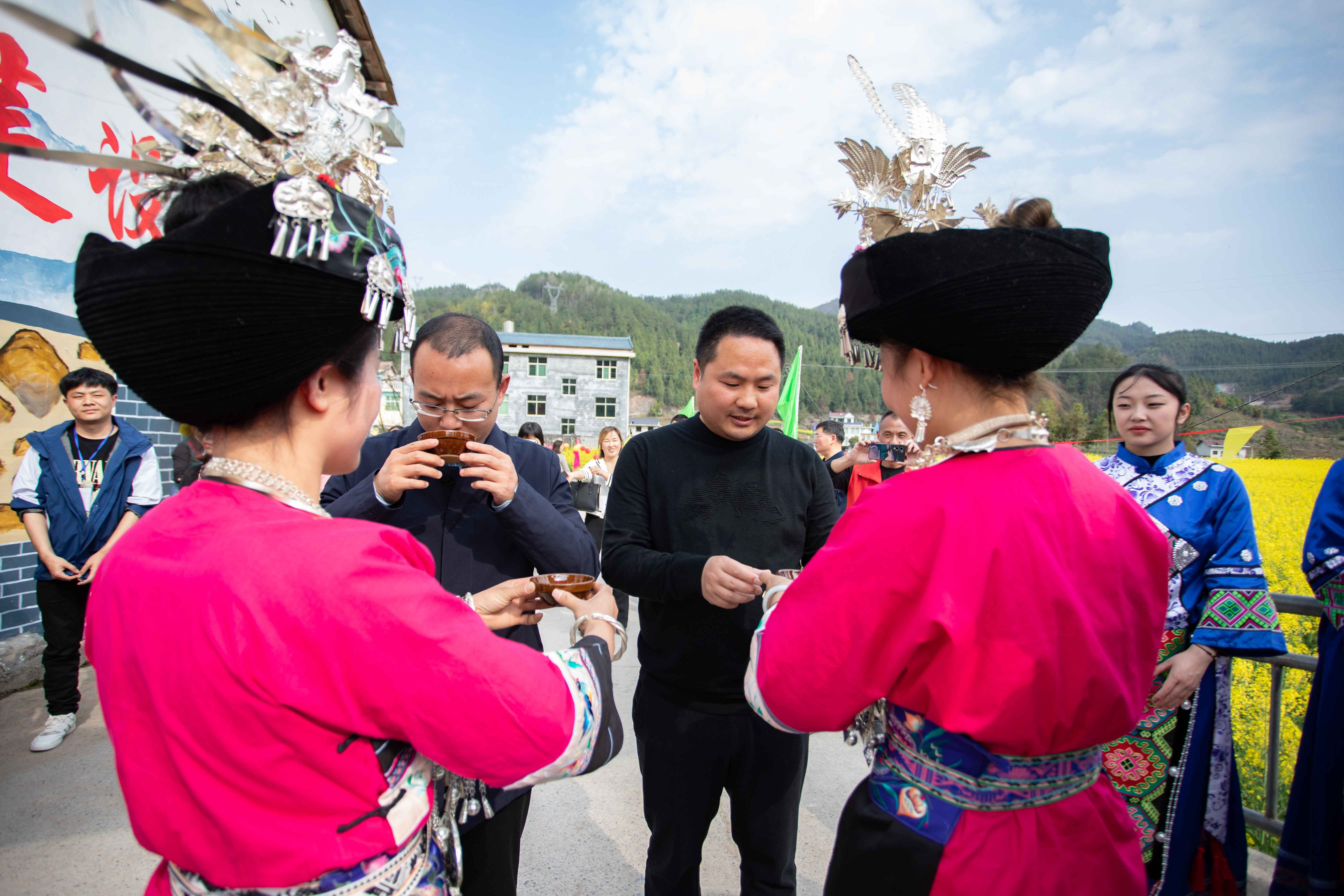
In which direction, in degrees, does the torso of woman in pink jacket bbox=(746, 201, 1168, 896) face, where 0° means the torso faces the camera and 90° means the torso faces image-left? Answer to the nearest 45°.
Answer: approximately 135°

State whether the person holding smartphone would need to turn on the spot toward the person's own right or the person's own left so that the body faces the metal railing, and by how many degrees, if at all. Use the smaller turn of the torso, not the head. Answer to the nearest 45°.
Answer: approximately 45° to the person's own left

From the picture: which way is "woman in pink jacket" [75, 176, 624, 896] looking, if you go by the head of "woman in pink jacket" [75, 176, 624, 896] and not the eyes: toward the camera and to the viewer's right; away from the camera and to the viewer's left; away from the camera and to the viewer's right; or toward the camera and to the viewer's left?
away from the camera and to the viewer's right

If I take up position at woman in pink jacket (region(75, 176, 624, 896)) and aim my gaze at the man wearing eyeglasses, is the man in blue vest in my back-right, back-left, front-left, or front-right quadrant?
front-left

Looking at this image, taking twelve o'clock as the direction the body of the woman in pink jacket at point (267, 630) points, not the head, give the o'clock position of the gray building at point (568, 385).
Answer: The gray building is roughly at 11 o'clock from the woman in pink jacket.

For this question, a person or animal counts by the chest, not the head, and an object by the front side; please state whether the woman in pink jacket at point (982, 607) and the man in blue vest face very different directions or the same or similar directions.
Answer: very different directions

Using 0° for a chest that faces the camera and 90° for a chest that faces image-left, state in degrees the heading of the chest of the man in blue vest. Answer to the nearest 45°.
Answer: approximately 0°

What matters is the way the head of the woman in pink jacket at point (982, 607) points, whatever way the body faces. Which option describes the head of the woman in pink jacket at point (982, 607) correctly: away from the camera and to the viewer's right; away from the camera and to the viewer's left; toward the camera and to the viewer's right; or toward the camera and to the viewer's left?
away from the camera and to the viewer's left

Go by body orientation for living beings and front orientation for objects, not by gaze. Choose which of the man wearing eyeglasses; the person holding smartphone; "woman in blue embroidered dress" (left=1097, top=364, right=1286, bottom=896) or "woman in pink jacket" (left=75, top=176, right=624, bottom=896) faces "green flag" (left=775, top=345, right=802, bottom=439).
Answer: the woman in pink jacket

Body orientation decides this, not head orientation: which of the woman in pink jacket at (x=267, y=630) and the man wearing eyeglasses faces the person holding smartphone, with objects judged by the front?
the woman in pink jacket

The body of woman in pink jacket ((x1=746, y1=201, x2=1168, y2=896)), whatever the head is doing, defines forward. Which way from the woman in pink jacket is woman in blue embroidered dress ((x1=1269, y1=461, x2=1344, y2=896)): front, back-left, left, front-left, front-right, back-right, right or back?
right

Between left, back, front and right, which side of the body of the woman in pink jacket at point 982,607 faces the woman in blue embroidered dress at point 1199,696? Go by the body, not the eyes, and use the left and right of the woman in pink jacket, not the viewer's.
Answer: right

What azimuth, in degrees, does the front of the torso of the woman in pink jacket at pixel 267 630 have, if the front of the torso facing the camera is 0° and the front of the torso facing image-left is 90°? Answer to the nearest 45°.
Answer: approximately 225°

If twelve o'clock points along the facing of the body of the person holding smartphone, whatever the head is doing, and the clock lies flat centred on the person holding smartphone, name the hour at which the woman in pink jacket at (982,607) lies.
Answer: The woman in pink jacket is roughly at 12 o'clock from the person holding smartphone.

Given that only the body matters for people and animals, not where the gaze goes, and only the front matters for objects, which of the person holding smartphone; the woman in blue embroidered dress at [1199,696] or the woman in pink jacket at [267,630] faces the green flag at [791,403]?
the woman in pink jacket

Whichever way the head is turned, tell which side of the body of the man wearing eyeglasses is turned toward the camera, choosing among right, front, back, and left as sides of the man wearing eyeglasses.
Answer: front

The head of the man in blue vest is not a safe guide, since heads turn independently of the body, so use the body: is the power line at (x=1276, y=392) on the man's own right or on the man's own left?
on the man's own left
